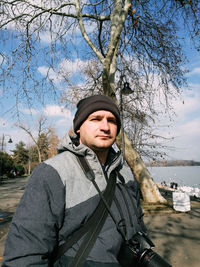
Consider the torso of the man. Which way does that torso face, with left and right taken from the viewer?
facing the viewer and to the right of the viewer
